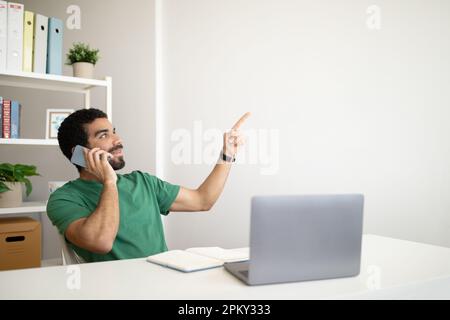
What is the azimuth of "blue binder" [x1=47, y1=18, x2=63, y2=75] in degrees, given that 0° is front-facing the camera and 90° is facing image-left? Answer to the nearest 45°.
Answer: approximately 0°

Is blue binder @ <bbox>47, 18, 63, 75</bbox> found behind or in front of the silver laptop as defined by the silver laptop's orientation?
in front

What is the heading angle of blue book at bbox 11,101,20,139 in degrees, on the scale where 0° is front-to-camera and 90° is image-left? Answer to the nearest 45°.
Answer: approximately 0°

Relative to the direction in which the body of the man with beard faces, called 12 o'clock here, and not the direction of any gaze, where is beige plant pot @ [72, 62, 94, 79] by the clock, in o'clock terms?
The beige plant pot is roughly at 7 o'clock from the man with beard.

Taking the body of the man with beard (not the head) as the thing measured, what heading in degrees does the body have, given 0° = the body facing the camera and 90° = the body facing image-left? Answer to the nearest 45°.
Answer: approximately 315°

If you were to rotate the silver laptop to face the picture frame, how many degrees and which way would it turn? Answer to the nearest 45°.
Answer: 0° — it already faces it

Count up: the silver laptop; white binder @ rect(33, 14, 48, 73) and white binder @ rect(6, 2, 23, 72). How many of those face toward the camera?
2

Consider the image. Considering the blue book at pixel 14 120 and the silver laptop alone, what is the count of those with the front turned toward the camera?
1

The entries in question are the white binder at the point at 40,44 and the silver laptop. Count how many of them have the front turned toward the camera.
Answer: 1

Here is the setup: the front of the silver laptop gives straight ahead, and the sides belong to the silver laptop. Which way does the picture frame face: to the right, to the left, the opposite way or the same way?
the opposite way
